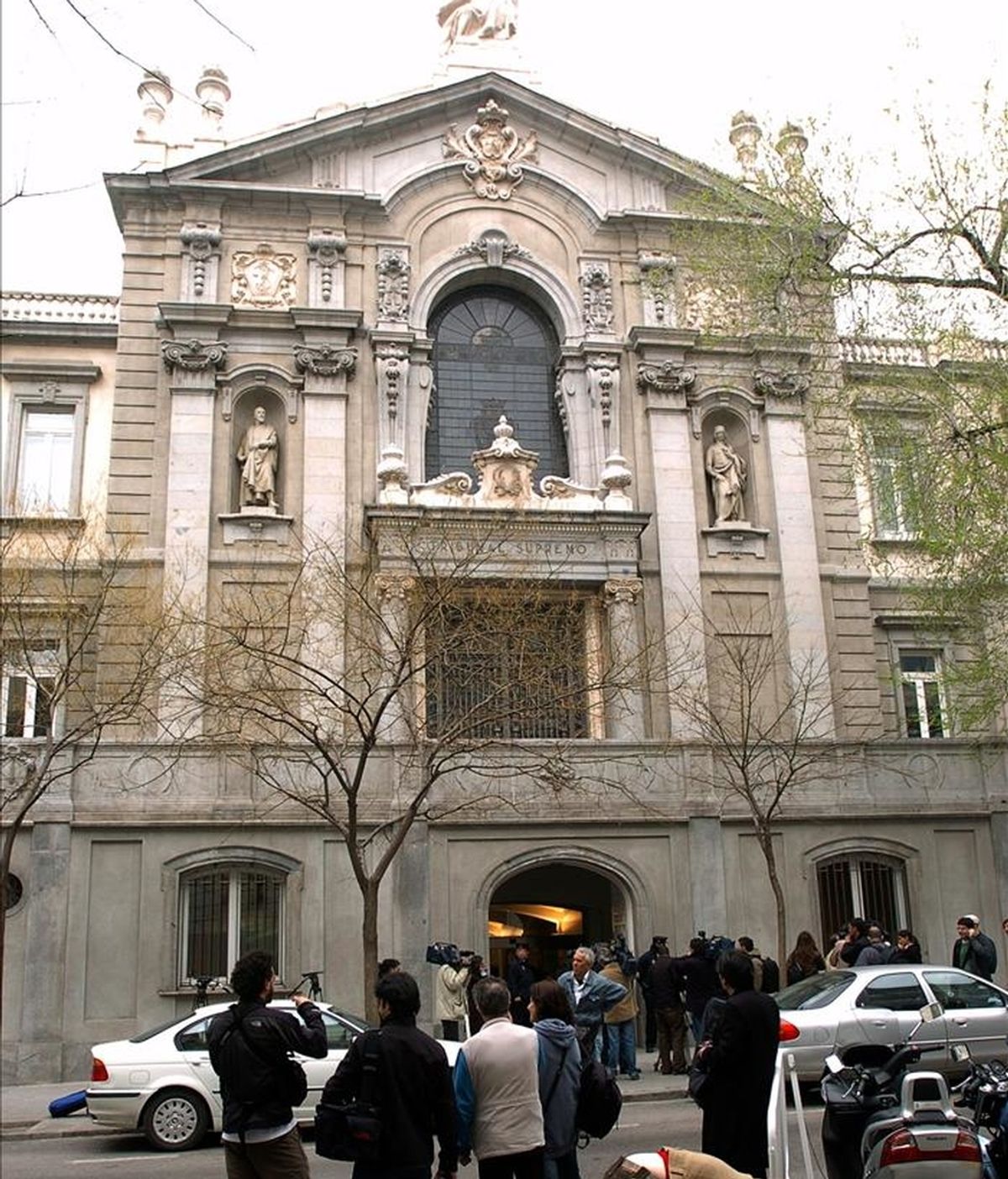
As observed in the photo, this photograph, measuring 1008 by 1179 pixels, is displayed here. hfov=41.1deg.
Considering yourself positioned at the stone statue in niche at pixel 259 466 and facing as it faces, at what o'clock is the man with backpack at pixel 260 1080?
The man with backpack is roughly at 12 o'clock from the stone statue in niche.

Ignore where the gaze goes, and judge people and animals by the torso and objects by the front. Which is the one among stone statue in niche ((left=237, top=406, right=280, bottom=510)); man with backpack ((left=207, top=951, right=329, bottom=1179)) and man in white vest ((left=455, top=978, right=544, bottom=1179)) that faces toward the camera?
the stone statue in niche

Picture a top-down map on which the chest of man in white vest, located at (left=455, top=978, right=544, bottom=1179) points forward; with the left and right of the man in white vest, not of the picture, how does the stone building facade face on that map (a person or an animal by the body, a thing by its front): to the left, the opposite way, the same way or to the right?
the opposite way

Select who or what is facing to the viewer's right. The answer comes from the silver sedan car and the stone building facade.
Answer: the silver sedan car

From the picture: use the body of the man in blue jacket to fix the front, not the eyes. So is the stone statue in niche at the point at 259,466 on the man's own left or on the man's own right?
on the man's own right

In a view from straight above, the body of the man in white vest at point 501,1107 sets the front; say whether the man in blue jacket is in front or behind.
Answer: in front

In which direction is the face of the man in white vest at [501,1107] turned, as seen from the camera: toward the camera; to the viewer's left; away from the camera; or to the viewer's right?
away from the camera

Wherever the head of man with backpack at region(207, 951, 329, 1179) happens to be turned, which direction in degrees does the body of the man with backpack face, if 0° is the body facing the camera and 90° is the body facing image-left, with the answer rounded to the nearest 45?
approximately 225°

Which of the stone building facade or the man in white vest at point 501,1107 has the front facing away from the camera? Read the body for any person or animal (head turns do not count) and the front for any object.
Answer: the man in white vest

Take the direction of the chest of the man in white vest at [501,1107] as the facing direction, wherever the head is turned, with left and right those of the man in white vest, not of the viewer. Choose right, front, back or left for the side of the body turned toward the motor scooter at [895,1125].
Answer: right

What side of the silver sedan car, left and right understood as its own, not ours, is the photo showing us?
right

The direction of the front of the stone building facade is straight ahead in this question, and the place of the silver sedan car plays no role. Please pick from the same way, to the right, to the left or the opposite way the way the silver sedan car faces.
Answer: to the left

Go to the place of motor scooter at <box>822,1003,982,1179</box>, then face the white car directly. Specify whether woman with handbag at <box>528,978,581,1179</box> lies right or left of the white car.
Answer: left
